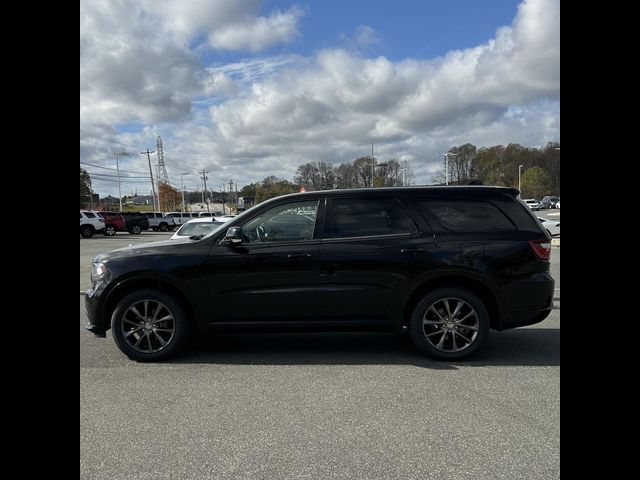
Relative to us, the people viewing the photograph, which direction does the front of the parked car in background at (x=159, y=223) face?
facing the viewer and to the right of the viewer

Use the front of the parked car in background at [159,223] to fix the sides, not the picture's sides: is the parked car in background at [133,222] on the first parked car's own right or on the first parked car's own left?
on the first parked car's own right

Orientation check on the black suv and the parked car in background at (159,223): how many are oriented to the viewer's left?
1

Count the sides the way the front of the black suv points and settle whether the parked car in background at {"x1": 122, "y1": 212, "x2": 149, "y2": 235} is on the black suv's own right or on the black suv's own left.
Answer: on the black suv's own right

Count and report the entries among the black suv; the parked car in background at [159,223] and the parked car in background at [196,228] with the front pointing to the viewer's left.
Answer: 2

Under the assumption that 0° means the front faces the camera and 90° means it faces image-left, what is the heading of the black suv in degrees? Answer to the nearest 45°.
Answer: approximately 90°
